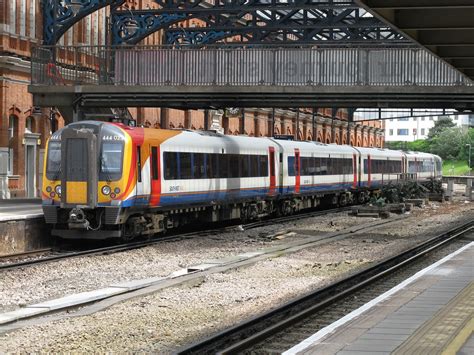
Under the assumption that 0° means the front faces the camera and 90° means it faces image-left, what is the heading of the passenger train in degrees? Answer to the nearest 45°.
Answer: approximately 45°

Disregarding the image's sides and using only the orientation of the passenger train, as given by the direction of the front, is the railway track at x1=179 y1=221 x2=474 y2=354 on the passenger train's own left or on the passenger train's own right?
on the passenger train's own left

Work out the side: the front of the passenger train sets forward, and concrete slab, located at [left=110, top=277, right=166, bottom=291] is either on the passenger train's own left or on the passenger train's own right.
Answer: on the passenger train's own left

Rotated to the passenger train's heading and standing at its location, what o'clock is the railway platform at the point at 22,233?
The railway platform is roughly at 1 o'clock from the passenger train.

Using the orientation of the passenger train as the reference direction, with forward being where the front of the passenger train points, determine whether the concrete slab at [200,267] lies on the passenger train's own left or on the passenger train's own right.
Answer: on the passenger train's own left
